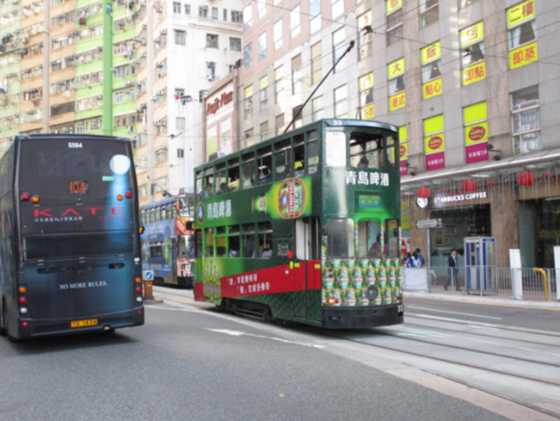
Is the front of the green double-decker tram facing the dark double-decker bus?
no

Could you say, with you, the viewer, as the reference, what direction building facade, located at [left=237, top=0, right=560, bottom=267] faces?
facing the viewer and to the left of the viewer

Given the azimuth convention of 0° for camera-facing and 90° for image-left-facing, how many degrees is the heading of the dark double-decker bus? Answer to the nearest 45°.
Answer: approximately 180°

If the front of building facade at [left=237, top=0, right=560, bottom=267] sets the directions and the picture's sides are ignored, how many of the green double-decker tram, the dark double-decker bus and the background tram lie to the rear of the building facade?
0

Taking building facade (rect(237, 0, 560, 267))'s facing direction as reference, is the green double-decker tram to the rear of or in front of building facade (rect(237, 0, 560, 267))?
in front

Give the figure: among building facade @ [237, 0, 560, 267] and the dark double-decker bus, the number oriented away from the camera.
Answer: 1

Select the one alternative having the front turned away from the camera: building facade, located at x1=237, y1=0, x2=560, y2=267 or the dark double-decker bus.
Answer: the dark double-decker bus

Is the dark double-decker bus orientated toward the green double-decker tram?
no

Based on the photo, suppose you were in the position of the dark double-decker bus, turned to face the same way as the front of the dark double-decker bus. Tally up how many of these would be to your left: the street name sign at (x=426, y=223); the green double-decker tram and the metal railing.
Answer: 0

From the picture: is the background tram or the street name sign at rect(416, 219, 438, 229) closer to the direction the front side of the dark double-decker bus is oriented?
the background tram

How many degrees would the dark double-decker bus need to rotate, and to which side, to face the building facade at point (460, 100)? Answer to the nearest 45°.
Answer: approximately 45° to its right

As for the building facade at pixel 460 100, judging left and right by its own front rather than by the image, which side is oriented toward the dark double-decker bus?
front

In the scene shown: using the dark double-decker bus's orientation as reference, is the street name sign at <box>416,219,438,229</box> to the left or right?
on its right

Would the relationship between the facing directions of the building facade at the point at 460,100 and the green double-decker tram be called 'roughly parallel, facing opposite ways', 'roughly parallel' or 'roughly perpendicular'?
roughly perpendicular
